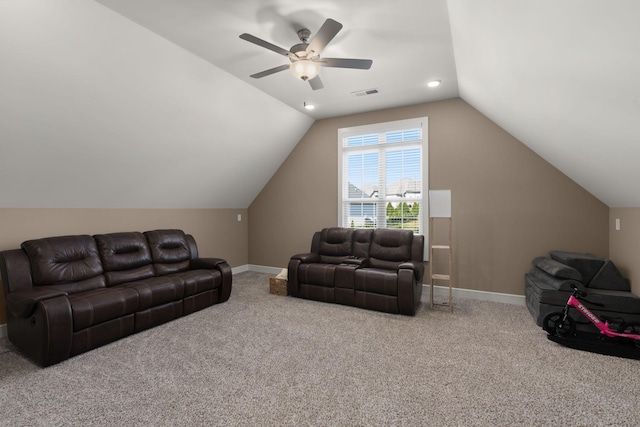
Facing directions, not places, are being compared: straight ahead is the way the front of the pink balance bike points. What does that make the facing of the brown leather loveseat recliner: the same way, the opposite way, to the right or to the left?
to the left

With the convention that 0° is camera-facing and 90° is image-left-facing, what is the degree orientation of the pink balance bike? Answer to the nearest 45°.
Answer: approximately 90°

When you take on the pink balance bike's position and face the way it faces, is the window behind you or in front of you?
in front

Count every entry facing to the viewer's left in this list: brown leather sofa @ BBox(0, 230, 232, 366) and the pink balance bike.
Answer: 1

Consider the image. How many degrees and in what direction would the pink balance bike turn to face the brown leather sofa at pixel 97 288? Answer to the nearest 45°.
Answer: approximately 45° to its left

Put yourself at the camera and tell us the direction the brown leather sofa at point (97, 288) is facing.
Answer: facing the viewer and to the right of the viewer

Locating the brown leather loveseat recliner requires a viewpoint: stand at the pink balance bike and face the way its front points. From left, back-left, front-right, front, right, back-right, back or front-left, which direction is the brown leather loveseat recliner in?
front

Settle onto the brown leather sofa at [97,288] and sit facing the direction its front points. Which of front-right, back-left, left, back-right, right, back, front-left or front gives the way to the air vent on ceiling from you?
front-left

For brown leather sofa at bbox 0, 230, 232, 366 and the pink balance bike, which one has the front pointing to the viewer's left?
the pink balance bike

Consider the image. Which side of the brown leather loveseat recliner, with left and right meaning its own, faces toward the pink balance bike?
left

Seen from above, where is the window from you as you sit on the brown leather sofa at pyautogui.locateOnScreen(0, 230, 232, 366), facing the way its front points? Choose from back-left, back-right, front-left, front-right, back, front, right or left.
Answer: front-left
